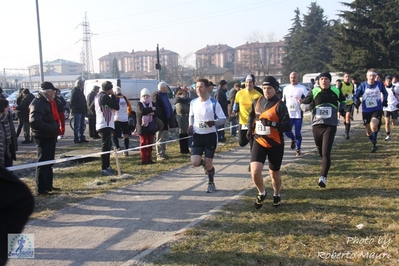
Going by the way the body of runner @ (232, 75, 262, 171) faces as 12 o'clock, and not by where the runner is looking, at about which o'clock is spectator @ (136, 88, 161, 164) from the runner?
The spectator is roughly at 4 o'clock from the runner.

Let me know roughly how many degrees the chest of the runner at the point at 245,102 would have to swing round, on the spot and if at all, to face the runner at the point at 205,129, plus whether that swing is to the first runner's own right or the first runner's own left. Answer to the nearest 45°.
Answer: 0° — they already face them

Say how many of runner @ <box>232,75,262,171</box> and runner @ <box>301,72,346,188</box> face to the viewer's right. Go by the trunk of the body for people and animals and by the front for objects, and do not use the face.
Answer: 0

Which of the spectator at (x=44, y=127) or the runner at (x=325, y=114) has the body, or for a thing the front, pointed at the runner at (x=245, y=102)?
the spectator

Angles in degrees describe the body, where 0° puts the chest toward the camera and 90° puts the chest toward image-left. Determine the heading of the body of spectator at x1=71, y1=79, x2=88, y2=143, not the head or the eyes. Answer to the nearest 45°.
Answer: approximately 270°

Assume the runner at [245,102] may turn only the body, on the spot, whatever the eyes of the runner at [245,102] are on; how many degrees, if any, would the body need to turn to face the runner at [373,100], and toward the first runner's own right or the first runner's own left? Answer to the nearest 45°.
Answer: approximately 135° to the first runner's own left

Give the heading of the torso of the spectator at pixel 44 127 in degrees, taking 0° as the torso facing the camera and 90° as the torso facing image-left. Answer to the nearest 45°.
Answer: approximately 270°

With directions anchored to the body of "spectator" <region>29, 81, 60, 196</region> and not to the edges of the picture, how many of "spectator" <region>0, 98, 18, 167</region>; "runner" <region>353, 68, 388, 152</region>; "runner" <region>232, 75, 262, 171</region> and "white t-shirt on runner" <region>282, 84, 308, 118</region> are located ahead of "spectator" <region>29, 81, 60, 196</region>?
3

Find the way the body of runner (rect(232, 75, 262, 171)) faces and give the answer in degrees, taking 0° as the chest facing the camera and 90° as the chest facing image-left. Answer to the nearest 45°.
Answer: approximately 0°

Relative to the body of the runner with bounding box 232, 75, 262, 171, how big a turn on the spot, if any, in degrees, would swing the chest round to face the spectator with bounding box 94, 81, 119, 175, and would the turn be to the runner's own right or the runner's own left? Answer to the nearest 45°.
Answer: approximately 90° to the runner's own right

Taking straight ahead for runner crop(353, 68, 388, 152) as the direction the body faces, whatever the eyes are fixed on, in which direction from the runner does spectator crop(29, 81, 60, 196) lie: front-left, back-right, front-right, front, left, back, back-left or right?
front-right

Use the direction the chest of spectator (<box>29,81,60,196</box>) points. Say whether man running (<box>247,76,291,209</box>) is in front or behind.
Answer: in front

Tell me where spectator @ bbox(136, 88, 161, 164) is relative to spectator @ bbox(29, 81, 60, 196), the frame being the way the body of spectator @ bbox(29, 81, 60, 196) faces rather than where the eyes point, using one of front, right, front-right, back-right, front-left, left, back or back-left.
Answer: front-left
